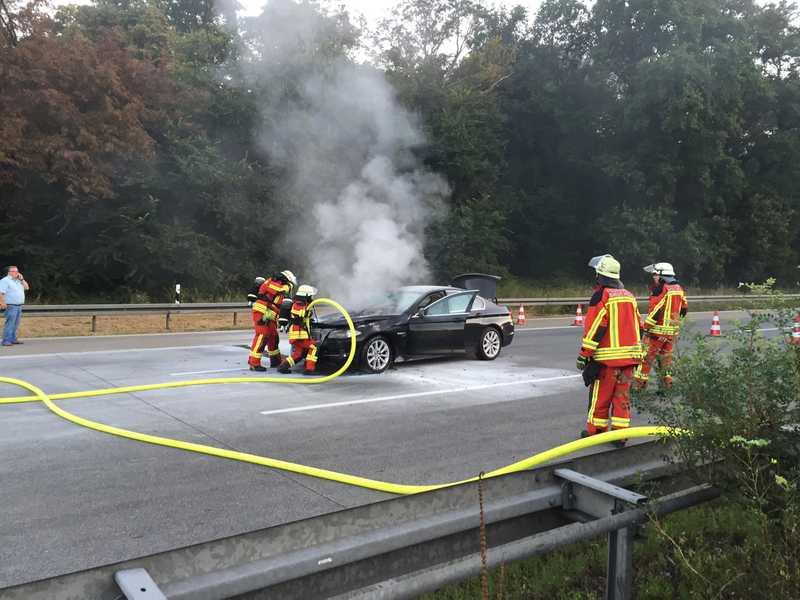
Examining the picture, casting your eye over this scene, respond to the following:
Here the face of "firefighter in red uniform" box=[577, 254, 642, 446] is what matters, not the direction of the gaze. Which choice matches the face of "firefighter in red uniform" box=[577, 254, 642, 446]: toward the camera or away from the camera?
away from the camera

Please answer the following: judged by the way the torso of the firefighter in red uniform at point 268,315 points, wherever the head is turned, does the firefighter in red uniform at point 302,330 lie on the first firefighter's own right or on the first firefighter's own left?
on the first firefighter's own right

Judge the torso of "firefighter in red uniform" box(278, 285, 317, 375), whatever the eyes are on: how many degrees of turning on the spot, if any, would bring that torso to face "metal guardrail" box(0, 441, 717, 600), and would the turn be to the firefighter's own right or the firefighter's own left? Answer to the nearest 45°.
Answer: approximately 135° to the firefighter's own right

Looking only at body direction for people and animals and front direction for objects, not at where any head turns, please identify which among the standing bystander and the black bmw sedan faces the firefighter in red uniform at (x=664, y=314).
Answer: the standing bystander

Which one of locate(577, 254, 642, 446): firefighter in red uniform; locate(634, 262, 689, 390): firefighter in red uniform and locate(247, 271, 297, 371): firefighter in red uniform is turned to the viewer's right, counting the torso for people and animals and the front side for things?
locate(247, 271, 297, 371): firefighter in red uniform

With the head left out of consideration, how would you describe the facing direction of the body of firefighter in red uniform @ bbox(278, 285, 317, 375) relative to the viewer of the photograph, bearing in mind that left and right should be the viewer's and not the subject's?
facing away from the viewer and to the right of the viewer

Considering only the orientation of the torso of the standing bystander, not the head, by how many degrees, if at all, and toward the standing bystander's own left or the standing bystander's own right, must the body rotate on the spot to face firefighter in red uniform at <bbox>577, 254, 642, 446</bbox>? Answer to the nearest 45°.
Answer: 0° — they already face them

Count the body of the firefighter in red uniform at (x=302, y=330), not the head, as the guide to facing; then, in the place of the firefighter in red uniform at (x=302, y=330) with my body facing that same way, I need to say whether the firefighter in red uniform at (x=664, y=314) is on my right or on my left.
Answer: on my right

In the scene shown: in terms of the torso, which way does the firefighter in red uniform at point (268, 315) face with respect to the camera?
to the viewer's right
